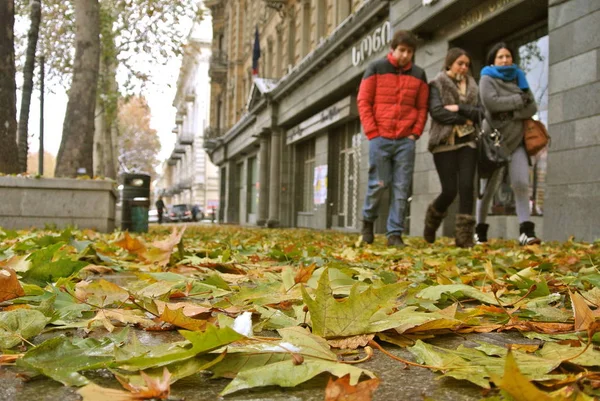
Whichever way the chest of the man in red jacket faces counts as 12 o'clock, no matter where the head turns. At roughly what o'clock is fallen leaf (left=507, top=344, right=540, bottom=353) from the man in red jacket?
The fallen leaf is roughly at 12 o'clock from the man in red jacket.

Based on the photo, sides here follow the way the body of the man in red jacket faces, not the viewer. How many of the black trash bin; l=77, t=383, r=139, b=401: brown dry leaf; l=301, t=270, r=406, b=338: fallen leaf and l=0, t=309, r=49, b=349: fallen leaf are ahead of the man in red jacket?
3

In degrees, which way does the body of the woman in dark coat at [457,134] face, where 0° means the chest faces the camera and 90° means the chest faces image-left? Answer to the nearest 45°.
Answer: approximately 315°

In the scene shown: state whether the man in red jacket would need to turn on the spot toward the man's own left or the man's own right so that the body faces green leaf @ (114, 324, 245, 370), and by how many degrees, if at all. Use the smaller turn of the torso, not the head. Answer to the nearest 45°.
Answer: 0° — they already face it

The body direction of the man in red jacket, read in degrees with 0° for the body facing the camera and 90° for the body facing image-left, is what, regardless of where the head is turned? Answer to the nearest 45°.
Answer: approximately 0°

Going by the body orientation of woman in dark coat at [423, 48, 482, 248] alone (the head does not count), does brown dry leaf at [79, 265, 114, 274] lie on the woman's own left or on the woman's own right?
on the woman's own right

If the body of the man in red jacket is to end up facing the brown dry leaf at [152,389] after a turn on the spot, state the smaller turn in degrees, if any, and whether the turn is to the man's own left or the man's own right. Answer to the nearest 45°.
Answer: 0° — they already face it

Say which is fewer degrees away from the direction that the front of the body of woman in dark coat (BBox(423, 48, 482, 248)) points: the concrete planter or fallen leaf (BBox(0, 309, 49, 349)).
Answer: the fallen leaf

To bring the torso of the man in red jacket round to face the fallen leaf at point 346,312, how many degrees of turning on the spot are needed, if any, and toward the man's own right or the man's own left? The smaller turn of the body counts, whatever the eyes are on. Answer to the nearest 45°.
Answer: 0° — they already face it
